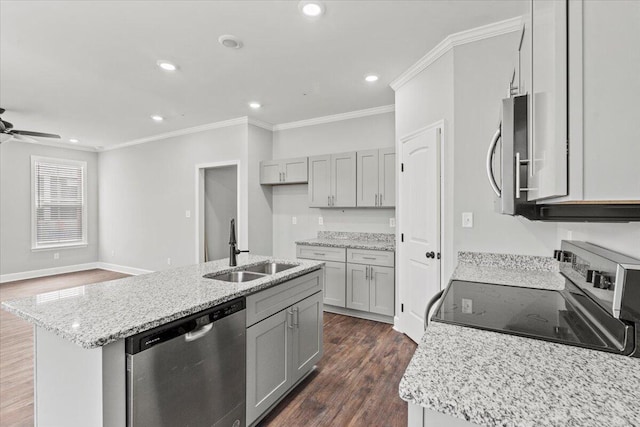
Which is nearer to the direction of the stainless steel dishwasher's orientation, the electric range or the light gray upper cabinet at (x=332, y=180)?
the electric range

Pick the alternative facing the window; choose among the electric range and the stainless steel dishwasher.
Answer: the electric range

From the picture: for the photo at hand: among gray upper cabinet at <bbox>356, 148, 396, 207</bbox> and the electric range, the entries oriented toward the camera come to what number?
1

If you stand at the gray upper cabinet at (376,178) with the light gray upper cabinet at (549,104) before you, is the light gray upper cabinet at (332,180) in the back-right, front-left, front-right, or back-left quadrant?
back-right

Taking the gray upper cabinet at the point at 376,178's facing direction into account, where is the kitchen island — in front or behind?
in front

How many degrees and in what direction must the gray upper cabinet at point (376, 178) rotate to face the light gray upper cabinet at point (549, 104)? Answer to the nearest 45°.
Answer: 0° — it already faces it

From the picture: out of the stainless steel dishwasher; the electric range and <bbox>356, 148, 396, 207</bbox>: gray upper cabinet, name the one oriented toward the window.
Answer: the electric range

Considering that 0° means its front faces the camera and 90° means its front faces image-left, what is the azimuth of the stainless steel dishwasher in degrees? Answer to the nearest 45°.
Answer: approximately 315°

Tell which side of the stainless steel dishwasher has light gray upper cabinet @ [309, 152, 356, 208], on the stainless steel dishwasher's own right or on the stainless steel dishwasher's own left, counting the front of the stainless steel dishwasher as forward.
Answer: on the stainless steel dishwasher's own left

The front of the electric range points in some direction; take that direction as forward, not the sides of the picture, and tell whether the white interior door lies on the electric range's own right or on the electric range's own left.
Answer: on the electric range's own right

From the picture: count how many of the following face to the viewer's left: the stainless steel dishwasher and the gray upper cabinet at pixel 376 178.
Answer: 0

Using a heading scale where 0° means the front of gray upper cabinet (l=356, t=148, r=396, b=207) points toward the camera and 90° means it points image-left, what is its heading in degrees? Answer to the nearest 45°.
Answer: approximately 0°

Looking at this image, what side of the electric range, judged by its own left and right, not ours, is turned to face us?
left

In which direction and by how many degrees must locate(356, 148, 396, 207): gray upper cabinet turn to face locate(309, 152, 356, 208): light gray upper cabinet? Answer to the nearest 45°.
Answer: approximately 90° to its right
